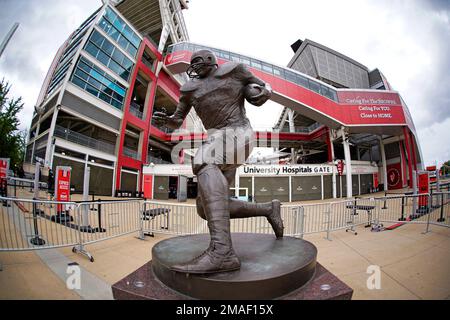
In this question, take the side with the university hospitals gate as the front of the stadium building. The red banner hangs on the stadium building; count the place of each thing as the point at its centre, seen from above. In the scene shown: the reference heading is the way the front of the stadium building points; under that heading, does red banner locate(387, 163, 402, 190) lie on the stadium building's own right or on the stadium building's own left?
on the stadium building's own left

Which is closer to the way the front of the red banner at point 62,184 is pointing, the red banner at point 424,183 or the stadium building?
the red banner

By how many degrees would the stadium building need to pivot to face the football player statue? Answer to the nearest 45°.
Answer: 0° — it already faces it

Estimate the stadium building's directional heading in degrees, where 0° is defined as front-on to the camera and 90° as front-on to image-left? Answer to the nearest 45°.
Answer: approximately 0°

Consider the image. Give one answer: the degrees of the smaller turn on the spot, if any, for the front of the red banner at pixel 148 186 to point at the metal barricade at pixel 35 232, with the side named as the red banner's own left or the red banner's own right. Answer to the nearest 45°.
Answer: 0° — it already faces it

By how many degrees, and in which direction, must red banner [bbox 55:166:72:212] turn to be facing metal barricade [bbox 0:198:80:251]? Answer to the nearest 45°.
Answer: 0° — it already faces it

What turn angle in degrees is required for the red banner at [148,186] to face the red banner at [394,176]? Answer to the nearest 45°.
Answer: approximately 90° to its left

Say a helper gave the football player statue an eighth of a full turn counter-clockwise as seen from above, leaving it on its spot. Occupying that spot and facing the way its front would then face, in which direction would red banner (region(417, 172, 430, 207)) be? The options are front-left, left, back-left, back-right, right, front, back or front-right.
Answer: back-left

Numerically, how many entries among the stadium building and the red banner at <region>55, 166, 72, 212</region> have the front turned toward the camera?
2

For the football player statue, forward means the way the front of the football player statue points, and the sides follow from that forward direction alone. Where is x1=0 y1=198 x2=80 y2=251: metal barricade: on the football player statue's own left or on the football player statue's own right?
on the football player statue's own right

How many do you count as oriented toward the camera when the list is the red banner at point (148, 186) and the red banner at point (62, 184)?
2
